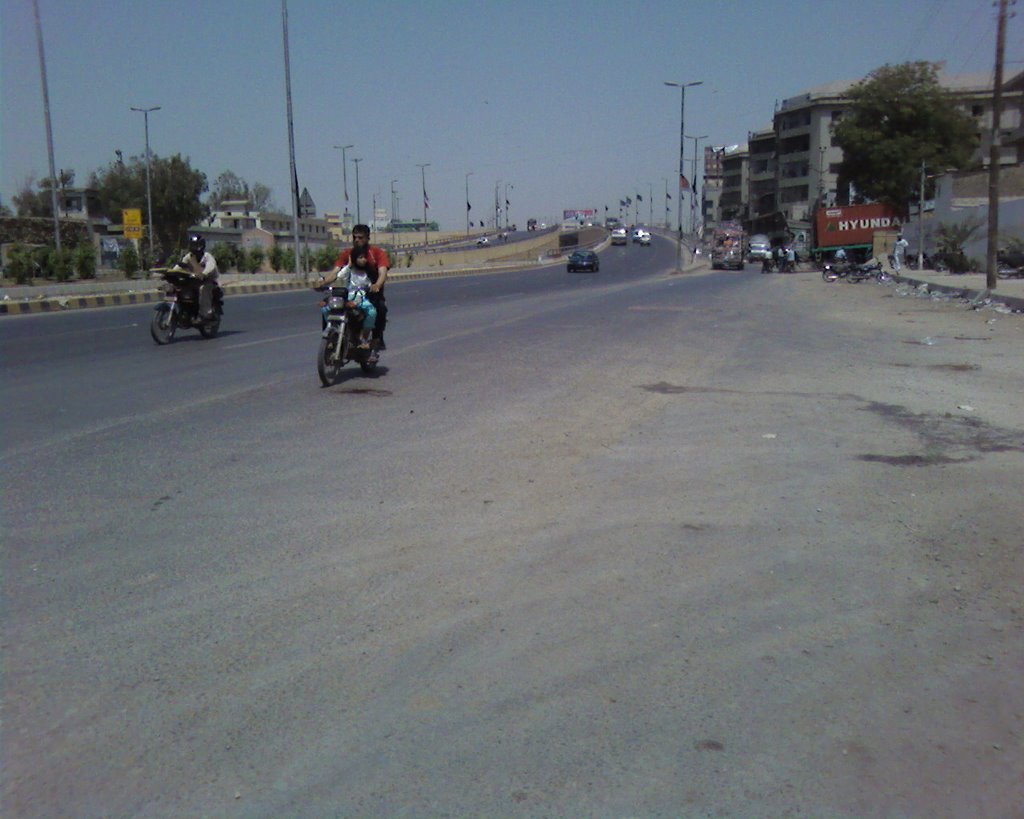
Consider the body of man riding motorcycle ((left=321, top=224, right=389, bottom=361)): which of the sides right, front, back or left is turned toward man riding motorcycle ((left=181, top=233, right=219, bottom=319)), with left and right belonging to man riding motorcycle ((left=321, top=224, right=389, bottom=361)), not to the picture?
right

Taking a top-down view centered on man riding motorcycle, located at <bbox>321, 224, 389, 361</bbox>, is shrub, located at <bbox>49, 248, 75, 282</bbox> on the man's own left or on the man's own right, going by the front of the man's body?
on the man's own right

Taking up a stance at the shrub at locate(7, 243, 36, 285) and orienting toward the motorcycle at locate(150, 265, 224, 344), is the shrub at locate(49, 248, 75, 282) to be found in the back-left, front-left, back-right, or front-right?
back-left

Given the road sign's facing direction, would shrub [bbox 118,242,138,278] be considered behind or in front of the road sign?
in front

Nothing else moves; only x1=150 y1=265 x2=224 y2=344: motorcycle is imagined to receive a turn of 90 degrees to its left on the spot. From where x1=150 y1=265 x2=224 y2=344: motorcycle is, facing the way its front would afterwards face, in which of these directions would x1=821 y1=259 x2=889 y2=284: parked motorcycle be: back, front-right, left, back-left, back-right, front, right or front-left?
left

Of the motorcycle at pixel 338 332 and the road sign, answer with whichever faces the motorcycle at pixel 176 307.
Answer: the road sign

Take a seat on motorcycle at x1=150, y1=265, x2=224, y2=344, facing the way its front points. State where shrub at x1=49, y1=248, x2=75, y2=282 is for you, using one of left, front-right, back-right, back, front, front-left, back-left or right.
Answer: back-right

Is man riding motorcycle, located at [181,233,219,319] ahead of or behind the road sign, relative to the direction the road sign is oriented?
ahead

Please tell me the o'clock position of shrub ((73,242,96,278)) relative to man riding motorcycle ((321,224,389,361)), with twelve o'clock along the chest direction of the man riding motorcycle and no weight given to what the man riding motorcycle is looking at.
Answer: The shrub is roughly at 4 o'clock from the man riding motorcycle.

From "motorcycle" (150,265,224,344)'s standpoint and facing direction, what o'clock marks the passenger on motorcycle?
The passenger on motorcycle is roughly at 10 o'clock from the motorcycle.

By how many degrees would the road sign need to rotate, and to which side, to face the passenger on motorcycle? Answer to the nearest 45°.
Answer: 0° — it already faces them

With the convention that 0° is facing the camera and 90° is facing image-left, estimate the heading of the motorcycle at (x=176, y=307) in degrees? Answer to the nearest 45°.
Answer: approximately 45°

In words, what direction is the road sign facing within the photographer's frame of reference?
facing the viewer
